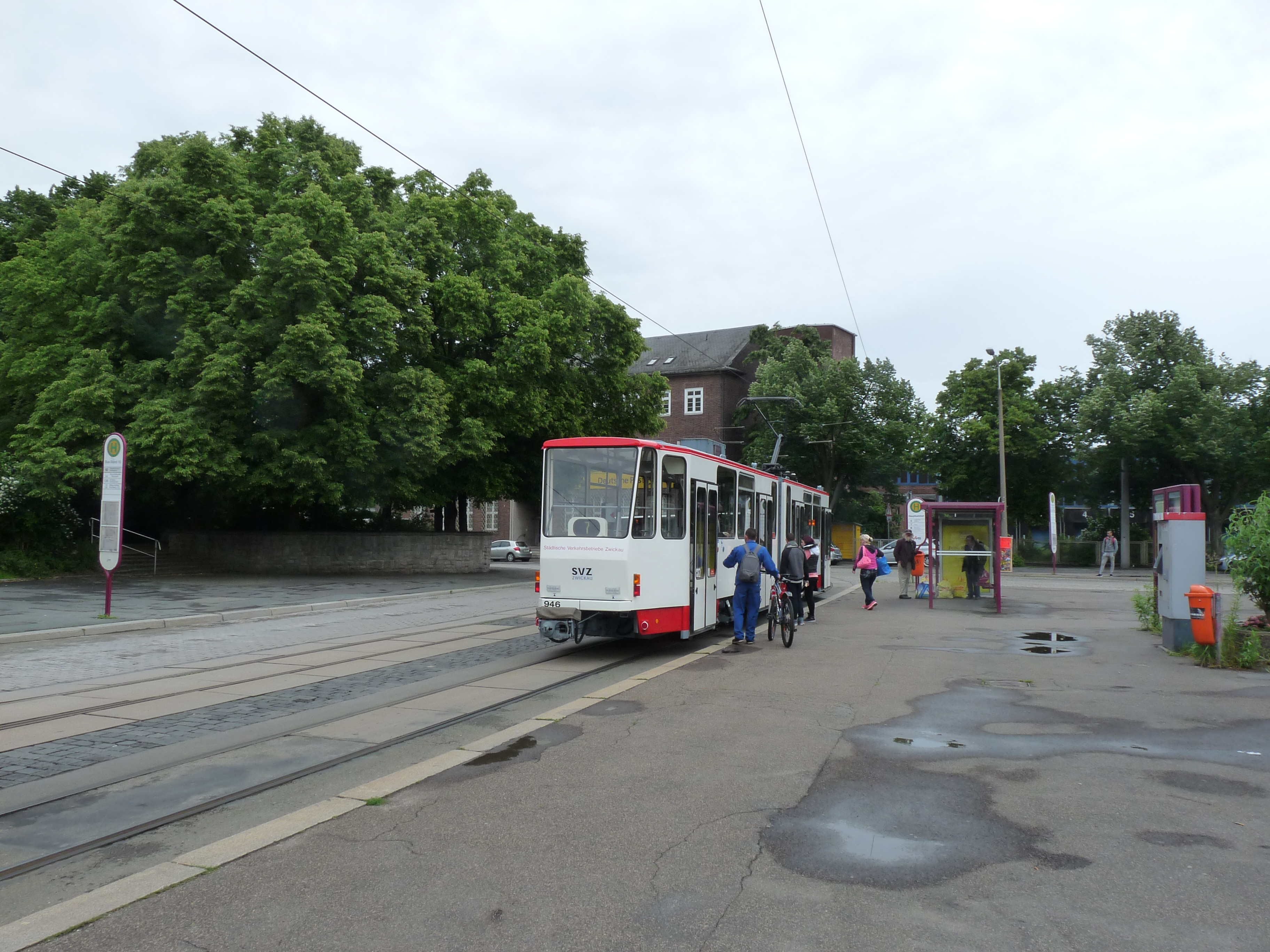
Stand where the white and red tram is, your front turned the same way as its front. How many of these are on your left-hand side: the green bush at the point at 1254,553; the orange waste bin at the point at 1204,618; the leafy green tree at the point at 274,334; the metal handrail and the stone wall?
3

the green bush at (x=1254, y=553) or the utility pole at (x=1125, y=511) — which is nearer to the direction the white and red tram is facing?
the utility pole

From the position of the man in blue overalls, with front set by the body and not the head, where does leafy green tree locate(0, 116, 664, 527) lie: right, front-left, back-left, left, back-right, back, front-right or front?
front-left

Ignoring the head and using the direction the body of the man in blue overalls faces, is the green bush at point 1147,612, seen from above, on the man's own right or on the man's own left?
on the man's own right

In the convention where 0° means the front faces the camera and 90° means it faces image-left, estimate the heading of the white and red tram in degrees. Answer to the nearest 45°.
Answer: approximately 225°

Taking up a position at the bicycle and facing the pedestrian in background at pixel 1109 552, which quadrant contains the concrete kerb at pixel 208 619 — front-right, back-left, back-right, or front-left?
back-left

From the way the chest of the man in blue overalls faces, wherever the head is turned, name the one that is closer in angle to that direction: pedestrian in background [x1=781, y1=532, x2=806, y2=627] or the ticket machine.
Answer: the pedestrian in background

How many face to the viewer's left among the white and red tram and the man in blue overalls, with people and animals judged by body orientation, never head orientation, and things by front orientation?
0

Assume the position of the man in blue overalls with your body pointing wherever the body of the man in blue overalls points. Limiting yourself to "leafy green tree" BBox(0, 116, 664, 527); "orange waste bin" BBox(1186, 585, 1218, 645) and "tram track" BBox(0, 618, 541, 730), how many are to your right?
1

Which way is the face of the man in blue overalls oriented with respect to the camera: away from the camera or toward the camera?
away from the camera

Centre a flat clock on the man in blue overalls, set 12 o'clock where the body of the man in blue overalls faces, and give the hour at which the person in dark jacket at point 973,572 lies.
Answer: The person in dark jacket is roughly at 1 o'clock from the man in blue overalls.

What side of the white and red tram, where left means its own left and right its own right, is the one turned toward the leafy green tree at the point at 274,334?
left

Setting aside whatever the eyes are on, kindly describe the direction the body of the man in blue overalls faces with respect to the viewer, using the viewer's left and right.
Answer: facing away from the viewer
